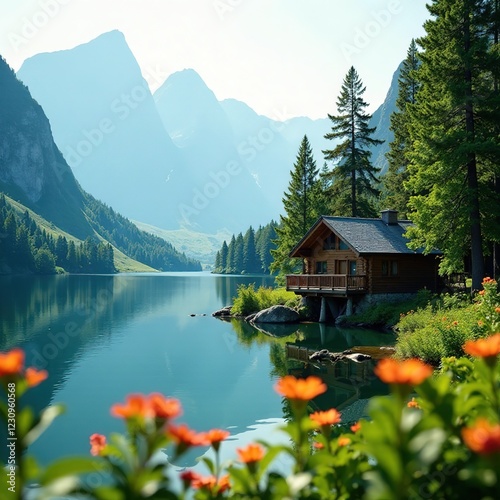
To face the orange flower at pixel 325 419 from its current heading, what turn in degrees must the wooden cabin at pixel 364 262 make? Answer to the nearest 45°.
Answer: approximately 45° to its left

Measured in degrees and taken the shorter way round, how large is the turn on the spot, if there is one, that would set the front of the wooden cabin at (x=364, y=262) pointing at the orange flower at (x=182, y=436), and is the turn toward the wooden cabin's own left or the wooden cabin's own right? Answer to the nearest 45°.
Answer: approximately 45° to the wooden cabin's own left

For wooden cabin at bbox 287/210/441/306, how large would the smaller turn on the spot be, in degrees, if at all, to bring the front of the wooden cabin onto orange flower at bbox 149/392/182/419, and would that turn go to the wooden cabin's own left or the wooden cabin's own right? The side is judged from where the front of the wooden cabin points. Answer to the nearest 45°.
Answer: approximately 45° to the wooden cabin's own left

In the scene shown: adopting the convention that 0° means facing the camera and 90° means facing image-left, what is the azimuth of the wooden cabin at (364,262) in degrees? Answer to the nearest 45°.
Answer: approximately 45°

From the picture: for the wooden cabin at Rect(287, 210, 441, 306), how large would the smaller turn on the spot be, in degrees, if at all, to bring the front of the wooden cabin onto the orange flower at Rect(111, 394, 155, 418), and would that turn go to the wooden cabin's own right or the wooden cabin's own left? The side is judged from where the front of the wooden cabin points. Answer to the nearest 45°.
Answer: approximately 45° to the wooden cabin's own left
